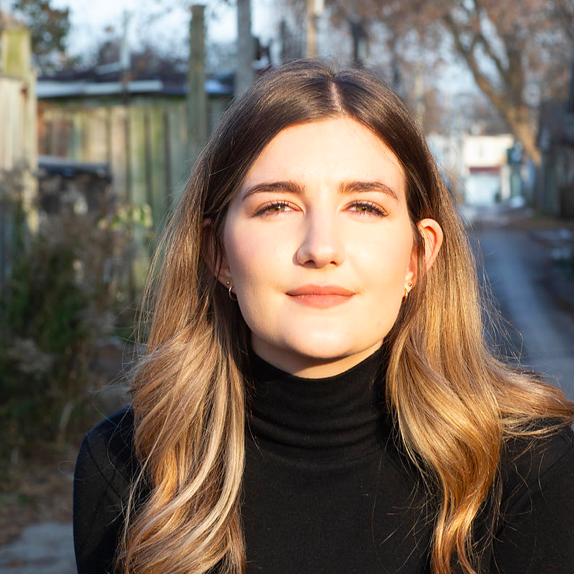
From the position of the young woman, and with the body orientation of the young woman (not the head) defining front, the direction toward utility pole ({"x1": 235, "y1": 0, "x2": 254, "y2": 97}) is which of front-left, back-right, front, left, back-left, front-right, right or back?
back

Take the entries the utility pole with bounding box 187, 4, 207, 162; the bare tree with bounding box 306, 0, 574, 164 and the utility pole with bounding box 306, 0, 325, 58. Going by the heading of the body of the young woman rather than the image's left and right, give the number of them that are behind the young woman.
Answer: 3

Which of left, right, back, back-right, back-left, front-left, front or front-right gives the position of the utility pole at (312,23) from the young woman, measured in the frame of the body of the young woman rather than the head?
back

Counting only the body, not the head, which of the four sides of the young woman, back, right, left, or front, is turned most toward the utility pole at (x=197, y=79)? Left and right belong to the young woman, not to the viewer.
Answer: back

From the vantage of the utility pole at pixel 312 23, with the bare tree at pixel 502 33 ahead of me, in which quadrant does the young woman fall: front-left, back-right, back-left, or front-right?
back-right

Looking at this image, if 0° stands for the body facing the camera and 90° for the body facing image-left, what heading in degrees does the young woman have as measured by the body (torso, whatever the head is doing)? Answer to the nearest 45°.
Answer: approximately 0°

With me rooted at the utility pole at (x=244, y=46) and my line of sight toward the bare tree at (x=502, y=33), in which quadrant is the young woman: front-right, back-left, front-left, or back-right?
back-right

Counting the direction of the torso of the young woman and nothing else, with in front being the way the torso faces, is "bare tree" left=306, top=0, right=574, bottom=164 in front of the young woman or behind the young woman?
behind
